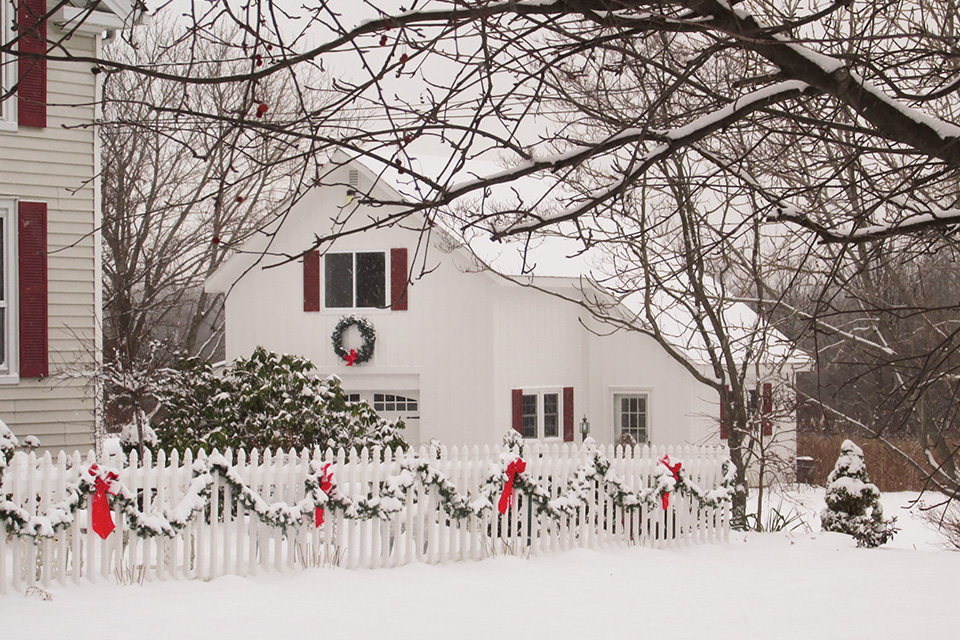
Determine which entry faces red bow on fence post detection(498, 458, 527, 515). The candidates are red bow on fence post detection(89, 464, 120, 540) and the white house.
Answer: the white house

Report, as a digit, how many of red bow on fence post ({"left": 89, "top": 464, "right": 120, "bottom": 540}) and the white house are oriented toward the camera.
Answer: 2

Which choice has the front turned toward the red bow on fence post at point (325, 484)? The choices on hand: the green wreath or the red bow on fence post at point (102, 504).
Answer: the green wreath

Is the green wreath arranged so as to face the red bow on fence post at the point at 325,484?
yes
